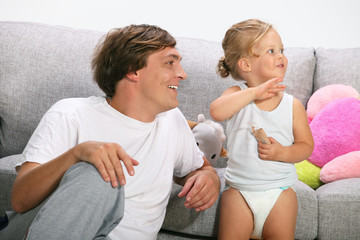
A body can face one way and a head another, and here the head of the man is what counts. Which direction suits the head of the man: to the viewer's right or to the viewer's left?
to the viewer's right

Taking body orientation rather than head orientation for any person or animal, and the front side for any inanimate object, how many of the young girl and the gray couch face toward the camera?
2

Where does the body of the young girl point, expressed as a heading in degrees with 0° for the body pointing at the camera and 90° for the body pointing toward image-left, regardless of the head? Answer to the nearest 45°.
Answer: approximately 0°

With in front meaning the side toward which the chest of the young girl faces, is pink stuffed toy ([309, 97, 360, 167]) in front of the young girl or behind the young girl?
behind
